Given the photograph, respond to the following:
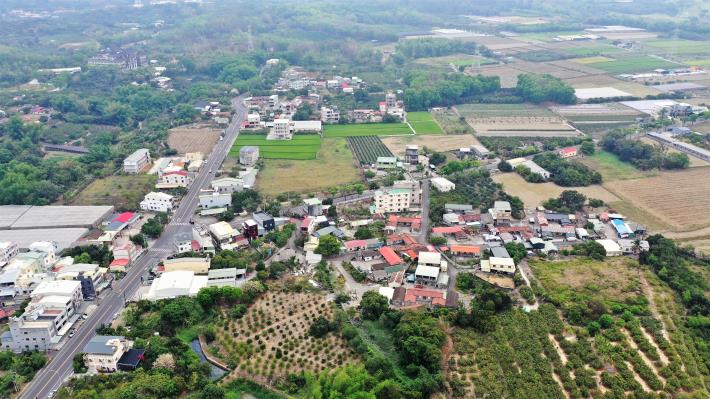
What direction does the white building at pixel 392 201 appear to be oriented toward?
toward the camera

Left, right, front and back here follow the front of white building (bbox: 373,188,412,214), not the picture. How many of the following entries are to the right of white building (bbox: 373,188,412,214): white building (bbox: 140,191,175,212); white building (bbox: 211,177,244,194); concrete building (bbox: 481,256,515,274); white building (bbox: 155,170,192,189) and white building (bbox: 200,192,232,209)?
4

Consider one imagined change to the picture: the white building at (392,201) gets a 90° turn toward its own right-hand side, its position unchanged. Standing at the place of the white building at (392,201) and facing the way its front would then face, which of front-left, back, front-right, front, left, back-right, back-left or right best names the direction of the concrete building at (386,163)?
right

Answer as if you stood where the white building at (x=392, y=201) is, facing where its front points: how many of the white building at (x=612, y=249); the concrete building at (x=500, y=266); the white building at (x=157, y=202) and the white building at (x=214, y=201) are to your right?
2

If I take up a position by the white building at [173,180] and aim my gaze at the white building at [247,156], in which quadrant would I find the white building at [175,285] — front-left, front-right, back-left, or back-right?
back-right

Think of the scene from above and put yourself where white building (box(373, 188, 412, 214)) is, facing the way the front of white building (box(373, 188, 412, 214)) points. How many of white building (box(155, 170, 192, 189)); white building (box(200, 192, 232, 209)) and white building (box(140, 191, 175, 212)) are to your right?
3

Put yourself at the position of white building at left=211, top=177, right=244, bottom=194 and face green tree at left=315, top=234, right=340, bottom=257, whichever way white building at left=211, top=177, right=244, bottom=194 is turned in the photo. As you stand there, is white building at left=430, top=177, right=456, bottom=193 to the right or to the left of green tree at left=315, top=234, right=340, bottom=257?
left

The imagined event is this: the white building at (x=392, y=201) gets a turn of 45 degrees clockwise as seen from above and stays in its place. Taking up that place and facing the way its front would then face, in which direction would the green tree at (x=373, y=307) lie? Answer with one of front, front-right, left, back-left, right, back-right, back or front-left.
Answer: front-left

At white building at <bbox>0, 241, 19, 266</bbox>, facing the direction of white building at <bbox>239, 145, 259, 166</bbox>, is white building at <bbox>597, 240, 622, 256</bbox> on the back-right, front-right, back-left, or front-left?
front-right

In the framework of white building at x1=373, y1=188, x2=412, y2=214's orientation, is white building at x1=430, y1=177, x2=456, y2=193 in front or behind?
behind

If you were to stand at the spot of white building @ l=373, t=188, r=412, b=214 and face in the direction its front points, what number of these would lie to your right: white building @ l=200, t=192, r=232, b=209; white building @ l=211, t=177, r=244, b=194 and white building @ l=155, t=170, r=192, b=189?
3

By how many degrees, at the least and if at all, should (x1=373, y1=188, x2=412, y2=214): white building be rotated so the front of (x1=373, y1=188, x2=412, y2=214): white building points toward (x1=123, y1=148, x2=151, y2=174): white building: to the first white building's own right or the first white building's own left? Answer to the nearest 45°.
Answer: approximately 90° to the first white building's own right

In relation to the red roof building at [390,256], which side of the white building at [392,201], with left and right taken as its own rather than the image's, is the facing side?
front

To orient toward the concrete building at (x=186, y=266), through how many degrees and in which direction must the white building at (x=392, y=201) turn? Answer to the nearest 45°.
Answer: approximately 45° to its right

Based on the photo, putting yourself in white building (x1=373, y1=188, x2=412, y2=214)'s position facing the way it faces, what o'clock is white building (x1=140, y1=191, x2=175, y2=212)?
white building (x1=140, y1=191, x2=175, y2=212) is roughly at 3 o'clock from white building (x1=373, y1=188, x2=412, y2=214).

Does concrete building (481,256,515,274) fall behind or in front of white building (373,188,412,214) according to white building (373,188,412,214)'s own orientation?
in front
